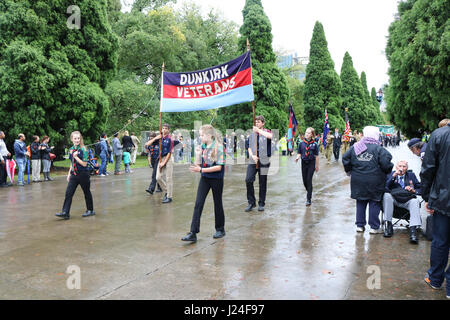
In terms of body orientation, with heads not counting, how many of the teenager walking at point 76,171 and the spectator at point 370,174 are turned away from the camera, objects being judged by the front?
1

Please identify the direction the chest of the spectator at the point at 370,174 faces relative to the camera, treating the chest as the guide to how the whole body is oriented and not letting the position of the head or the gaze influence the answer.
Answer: away from the camera

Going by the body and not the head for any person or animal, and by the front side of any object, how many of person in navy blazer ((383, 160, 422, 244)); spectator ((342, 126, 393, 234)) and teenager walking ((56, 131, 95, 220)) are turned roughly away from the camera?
1

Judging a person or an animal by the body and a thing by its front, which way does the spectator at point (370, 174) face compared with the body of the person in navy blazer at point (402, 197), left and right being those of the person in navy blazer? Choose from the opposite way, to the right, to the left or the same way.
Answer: the opposite way

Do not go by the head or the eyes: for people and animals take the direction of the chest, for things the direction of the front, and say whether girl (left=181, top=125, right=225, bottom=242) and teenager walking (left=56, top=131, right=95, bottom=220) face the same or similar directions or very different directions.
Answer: same or similar directions

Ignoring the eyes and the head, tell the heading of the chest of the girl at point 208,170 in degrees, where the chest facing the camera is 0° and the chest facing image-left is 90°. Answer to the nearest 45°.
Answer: approximately 45°

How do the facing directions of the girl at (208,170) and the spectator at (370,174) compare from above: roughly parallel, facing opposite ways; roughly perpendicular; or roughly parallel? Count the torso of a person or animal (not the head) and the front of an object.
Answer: roughly parallel, facing opposite ways

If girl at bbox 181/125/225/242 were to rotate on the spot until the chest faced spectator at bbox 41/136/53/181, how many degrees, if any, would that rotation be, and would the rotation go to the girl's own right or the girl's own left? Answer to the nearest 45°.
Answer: approximately 90° to the girl's own right

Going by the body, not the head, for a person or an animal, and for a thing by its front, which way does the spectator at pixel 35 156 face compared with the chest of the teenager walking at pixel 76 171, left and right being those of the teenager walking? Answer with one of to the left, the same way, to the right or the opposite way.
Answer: to the left

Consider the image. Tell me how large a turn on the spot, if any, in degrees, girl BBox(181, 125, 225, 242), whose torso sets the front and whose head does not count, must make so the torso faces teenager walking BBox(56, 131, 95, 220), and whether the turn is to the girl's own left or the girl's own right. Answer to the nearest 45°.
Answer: approximately 90° to the girl's own right

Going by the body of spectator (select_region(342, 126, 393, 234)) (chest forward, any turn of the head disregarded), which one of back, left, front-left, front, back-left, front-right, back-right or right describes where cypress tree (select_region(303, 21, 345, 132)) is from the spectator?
front

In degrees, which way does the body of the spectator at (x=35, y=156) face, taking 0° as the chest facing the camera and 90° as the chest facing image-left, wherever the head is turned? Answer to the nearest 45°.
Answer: approximately 315°

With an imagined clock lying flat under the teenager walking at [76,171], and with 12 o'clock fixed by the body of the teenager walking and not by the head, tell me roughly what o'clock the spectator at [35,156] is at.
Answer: The spectator is roughly at 4 o'clock from the teenager walking.

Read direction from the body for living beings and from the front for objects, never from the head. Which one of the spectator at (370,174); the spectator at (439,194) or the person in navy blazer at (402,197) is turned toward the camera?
the person in navy blazer
